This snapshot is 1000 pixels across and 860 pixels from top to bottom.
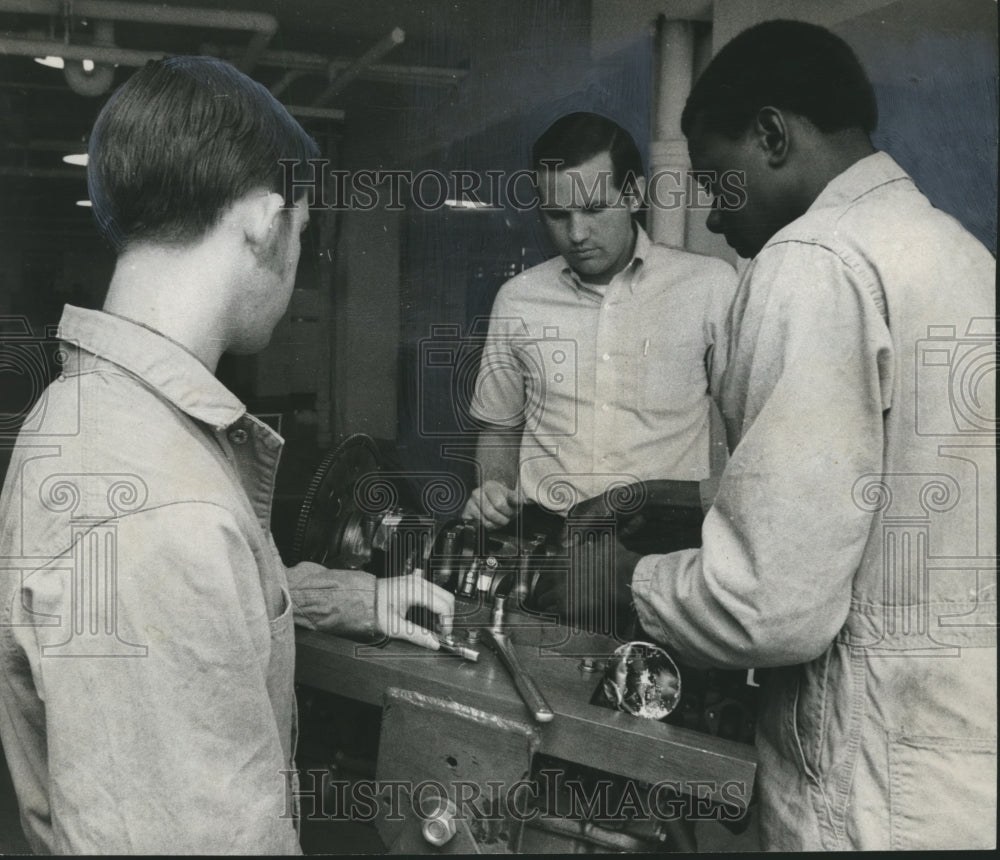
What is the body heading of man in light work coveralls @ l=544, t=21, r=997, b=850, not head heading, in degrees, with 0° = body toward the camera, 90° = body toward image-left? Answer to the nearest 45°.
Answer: approximately 135°

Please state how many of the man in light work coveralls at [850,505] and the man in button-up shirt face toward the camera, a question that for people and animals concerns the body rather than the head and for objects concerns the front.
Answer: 1

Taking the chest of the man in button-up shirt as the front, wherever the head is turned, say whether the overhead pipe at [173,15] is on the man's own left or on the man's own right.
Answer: on the man's own right

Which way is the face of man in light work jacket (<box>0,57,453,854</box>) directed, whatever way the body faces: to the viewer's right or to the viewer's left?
to the viewer's right

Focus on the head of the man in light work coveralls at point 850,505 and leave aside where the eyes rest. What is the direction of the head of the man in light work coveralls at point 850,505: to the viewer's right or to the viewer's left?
to the viewer's left

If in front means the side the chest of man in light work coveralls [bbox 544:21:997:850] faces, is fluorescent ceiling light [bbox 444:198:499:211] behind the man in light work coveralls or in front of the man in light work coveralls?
in front
